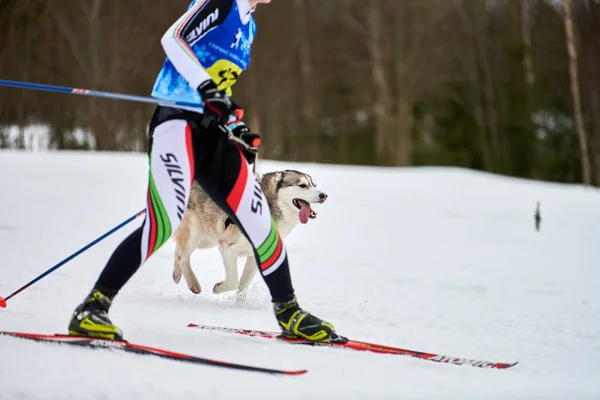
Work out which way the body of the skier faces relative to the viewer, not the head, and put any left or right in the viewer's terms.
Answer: facing the viewer and to the right of the viewer

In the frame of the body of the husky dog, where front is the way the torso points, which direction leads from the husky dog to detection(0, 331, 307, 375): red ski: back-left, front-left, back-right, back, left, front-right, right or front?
right

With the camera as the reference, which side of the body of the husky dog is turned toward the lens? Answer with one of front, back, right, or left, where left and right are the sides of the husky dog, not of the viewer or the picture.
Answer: right

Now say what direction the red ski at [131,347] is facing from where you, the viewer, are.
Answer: facing to the right of the viewer

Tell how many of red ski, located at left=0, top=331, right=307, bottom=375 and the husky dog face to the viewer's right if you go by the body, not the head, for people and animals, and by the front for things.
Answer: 2
